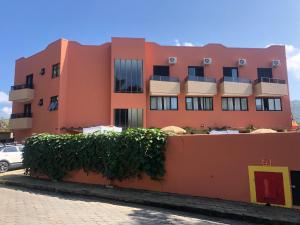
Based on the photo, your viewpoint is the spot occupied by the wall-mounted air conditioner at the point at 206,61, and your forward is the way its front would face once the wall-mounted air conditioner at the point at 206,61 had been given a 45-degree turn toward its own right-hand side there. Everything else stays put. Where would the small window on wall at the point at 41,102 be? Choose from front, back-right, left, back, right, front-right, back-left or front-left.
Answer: front-right

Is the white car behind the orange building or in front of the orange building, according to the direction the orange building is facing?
in front

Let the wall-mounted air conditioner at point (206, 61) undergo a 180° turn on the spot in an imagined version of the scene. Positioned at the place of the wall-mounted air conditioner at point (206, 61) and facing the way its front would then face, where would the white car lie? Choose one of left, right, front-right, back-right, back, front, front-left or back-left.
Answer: back-left

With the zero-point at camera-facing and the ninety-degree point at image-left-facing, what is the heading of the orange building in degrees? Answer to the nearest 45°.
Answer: approximately 0°

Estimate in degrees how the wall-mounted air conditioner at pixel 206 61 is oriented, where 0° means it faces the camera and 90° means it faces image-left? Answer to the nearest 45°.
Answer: approximately 0°

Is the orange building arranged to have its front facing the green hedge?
yes
